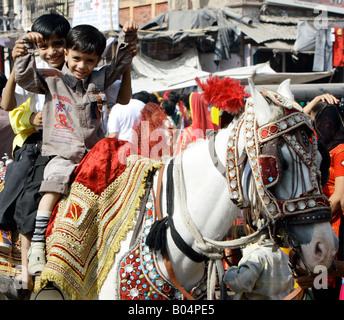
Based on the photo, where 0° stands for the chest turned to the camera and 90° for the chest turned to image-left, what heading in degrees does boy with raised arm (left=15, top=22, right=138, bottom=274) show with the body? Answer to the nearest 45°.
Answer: approximately 0°

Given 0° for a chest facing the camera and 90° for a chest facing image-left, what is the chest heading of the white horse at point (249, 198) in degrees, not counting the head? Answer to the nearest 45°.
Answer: approximately 315°

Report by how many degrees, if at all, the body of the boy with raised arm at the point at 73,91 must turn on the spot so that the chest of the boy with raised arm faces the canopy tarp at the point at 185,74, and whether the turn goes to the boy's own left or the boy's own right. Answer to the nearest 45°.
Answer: approximately 180°

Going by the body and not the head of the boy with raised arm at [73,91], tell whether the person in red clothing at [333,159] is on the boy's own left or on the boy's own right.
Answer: on the boy's own left
